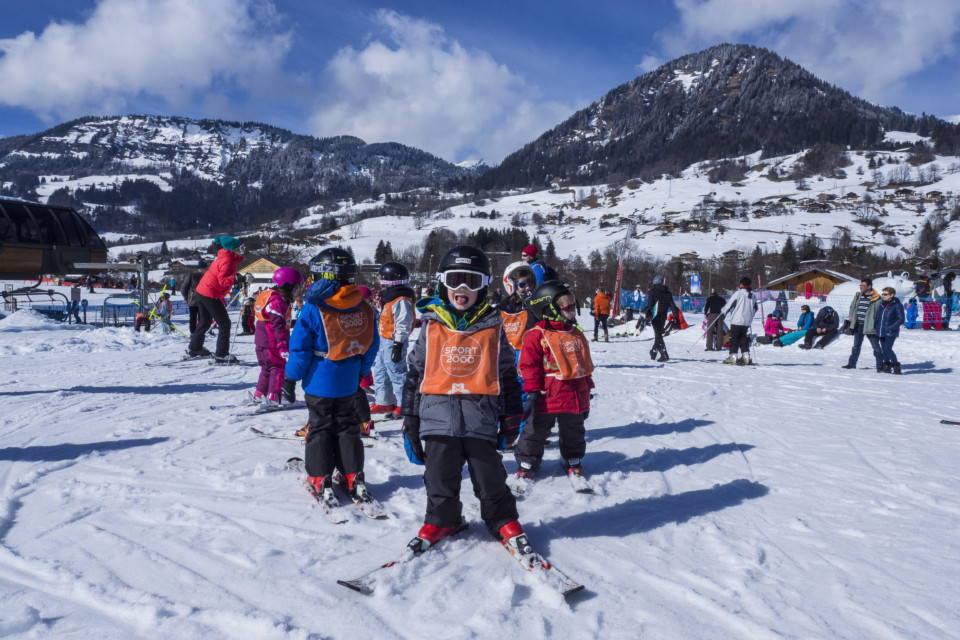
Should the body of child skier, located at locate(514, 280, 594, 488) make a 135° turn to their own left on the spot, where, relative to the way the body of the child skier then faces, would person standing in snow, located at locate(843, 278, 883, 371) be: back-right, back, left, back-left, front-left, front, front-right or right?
front-right

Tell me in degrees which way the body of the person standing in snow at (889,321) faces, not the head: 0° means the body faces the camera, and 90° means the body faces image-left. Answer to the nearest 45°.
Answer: approximately 45°

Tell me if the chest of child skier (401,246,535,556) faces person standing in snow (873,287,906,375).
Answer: no

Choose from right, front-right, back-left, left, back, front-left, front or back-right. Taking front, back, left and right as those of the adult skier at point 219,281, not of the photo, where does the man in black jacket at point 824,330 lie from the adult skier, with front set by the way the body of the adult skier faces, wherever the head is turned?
front

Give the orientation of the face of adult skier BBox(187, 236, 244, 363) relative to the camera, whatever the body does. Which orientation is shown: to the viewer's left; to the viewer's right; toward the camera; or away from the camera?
to the viewer's right

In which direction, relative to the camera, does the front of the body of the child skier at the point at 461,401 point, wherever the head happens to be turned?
toward the camera

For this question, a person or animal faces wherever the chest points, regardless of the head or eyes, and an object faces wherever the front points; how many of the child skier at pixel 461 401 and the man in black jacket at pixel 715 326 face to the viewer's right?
0

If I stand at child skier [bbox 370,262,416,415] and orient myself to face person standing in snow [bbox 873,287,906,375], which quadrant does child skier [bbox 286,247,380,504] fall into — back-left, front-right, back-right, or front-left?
back-right

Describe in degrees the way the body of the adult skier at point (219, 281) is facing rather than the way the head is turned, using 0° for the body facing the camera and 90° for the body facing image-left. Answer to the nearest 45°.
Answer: approximately 270°
